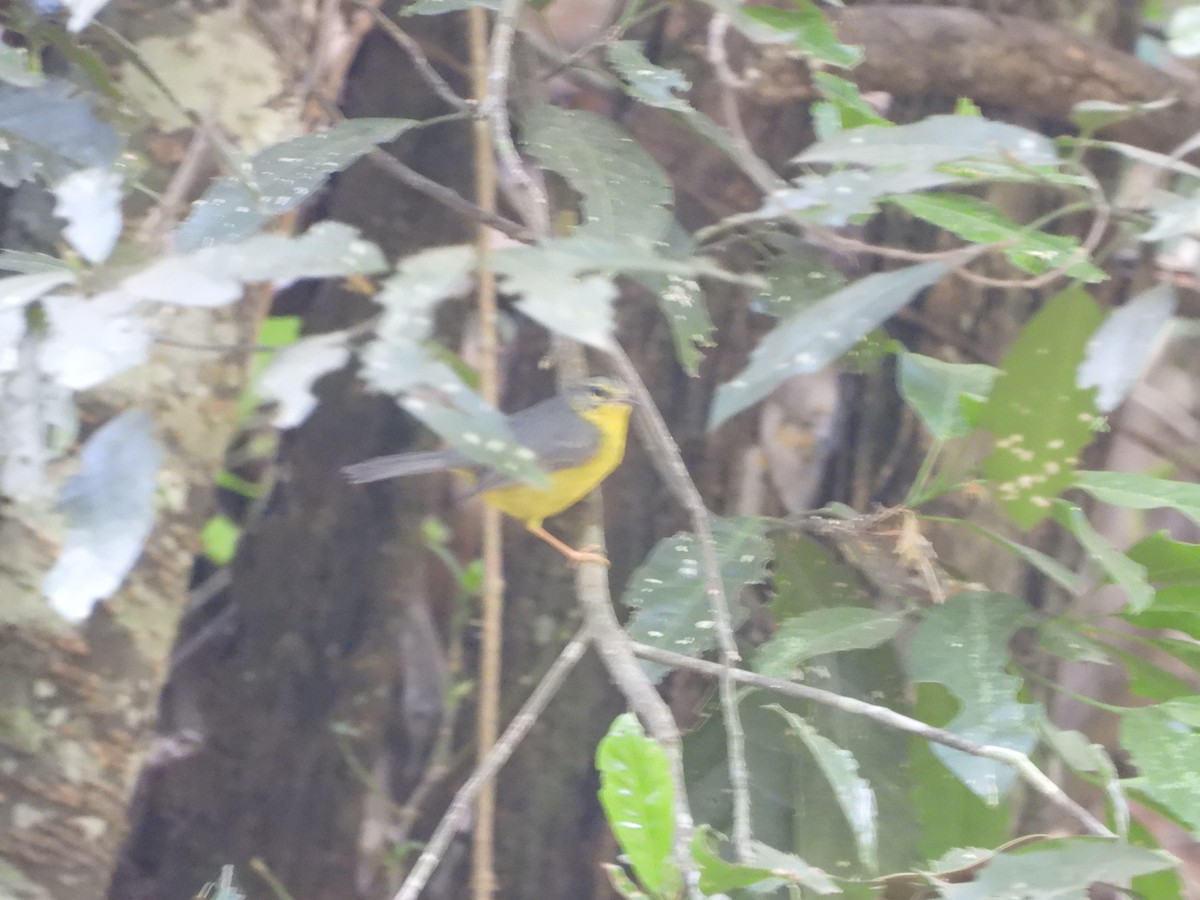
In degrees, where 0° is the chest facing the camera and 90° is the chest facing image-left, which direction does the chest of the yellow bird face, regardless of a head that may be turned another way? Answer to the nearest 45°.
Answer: approximately 270°
